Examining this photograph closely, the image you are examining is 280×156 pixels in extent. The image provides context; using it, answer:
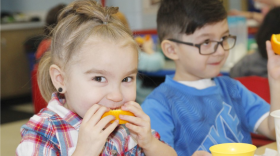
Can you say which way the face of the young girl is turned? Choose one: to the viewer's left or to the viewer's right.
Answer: to the viewer's right

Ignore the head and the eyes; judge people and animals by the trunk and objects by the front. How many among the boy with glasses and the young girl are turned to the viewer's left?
0

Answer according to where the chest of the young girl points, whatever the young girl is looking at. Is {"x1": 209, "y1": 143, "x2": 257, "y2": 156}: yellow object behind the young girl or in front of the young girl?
in front

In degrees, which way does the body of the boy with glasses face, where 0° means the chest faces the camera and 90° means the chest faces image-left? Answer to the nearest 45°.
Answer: approximately 315°

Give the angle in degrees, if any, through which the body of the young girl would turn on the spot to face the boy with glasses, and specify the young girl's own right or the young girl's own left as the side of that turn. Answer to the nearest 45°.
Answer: approximately 90° to the young girl's own left

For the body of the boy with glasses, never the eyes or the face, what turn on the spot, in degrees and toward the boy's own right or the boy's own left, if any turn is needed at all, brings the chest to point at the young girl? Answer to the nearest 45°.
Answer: approximately 90° to the boy's own right

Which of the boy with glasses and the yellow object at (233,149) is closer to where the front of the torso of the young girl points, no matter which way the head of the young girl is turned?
the yellow object

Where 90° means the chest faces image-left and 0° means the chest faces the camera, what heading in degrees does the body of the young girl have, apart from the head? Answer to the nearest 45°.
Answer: approximately 315°
